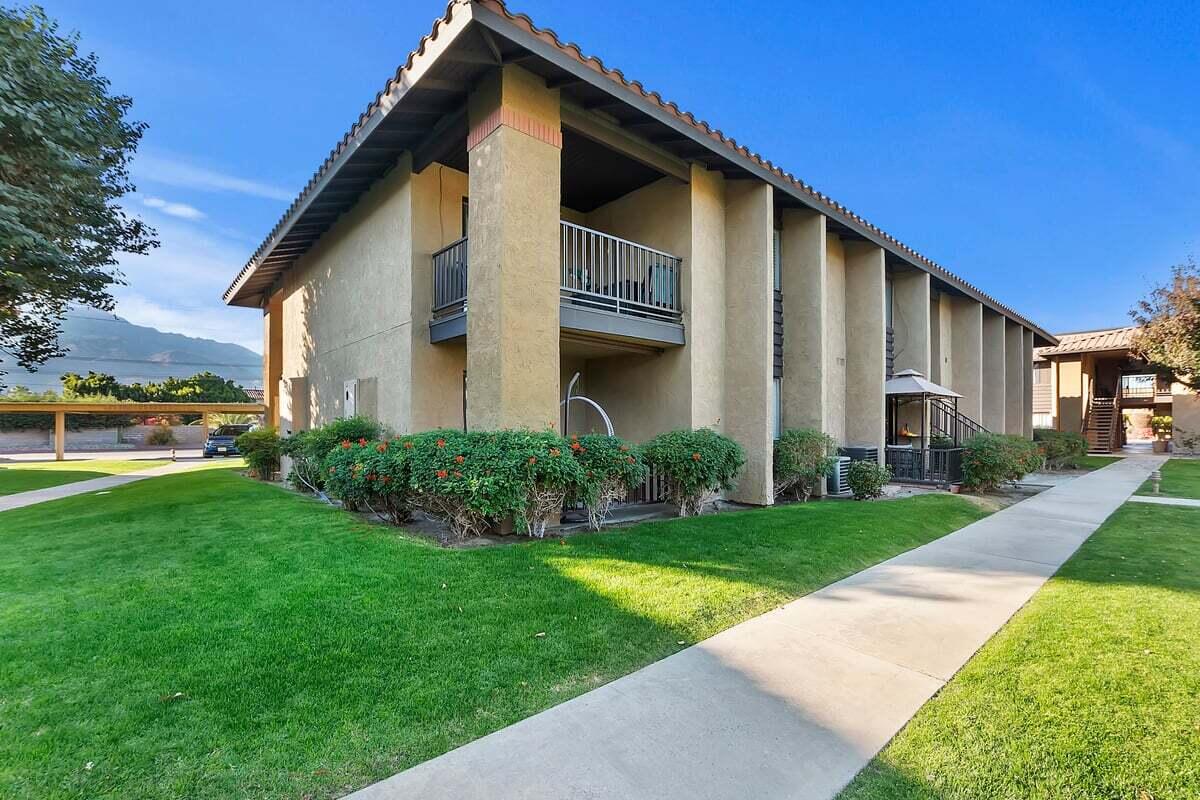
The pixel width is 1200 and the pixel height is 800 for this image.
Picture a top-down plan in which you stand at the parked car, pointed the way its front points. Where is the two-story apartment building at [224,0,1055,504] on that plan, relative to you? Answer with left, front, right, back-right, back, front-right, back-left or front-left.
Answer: front-left

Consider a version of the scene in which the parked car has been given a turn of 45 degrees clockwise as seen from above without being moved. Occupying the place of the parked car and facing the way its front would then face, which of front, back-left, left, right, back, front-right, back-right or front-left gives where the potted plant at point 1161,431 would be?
back-left

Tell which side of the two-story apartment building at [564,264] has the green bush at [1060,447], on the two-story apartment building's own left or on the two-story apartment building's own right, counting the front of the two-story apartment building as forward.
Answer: on the two-story apartment building's own left

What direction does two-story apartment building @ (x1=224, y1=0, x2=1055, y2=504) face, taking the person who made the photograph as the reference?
facing the viewer and to the right of the viewer

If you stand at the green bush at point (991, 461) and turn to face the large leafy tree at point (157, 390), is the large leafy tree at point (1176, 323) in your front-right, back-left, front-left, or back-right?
back-right

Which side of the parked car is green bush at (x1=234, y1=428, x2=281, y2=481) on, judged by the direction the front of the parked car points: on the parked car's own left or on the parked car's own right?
on the parked car's own left

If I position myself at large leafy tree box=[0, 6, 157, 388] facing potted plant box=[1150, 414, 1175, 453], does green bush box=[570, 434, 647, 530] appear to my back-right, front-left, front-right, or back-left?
front-right

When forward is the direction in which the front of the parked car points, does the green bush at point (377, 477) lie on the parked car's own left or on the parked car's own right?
on the parked car's own left

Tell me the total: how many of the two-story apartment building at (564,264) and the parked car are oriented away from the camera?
0

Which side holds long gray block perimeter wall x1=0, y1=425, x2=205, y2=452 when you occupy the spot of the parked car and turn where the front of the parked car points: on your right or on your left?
on your right

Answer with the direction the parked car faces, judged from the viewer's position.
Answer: facing the viewer and to the left of the viewer

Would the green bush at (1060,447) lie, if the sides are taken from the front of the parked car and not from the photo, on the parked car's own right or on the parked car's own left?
on the parked car's own left
